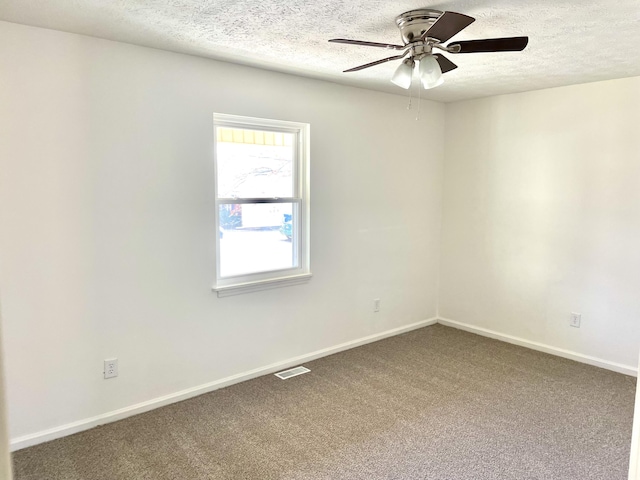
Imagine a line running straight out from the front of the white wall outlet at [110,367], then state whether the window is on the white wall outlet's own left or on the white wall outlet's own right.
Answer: on the white wall outlet's own left

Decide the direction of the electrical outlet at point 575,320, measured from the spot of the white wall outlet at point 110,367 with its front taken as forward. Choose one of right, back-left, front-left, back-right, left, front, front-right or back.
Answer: left

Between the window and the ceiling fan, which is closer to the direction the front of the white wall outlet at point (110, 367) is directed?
the ceiling fan

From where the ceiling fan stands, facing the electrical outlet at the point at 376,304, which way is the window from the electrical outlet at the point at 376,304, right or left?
left

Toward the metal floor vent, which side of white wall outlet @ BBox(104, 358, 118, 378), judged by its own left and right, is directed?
left

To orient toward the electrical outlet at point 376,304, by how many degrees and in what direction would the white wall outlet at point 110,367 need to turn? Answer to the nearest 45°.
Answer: approximately 90° to its left

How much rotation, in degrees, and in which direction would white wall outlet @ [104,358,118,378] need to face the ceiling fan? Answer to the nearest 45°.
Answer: approximately 45° to its left

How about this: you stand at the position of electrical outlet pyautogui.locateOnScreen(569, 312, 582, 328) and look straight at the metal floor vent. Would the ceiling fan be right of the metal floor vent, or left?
left

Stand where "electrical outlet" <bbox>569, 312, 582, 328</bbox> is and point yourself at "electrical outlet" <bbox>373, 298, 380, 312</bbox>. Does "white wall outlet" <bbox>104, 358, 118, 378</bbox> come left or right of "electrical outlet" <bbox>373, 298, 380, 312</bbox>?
left

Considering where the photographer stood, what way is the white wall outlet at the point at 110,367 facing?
facing the viewer

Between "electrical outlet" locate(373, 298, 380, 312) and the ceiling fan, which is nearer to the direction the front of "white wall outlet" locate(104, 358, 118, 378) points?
the ceiling fan
